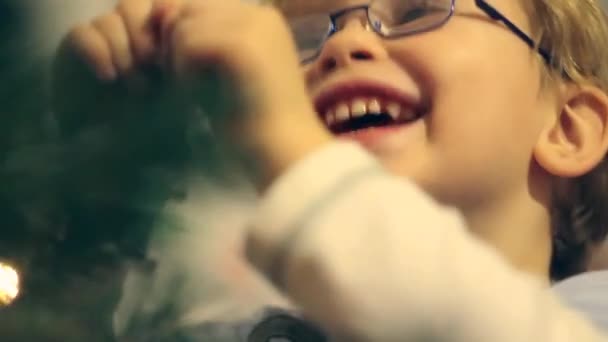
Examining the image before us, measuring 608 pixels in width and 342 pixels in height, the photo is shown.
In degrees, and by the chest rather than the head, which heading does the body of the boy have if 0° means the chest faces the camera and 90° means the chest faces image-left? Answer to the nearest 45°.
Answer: approximately 45°

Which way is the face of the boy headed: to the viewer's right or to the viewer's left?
to the viewer's left
